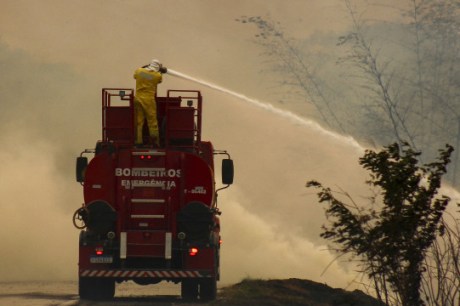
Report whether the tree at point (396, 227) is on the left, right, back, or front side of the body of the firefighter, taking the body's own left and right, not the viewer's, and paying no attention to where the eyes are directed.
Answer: right

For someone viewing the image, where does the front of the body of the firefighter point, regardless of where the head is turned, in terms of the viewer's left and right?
facing away from the viewer and to the right of the viewer

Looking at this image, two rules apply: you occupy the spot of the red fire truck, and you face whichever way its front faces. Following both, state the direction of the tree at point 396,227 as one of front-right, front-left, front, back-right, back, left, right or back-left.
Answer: back-right

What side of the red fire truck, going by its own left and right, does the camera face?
back
